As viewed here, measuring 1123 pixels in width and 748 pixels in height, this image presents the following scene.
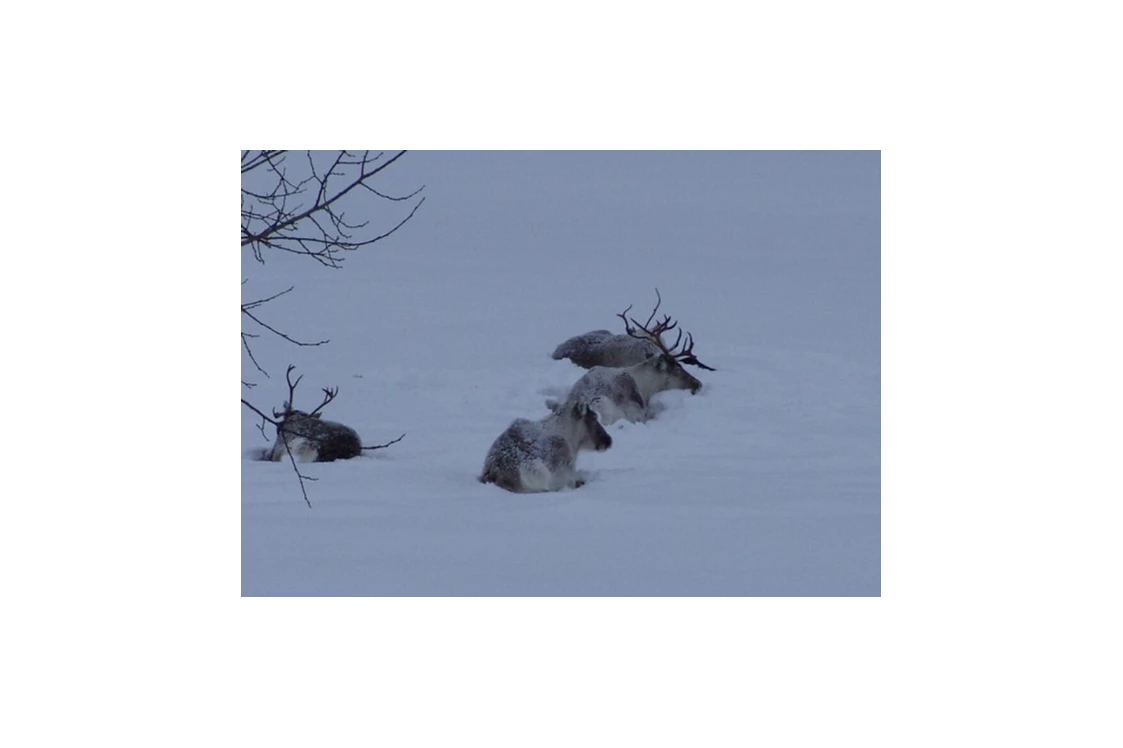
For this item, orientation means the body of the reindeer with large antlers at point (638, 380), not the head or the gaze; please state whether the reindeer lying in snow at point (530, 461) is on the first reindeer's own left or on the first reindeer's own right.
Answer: on the first reindeer's own right

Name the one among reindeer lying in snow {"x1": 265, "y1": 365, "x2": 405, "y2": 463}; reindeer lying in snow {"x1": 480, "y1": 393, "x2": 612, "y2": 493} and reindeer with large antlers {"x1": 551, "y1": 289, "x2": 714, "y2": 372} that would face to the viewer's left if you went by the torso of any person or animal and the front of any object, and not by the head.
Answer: reindeer lying in snow {"x1": 265, "y1": 365, "x2": 405, "y2": 463}

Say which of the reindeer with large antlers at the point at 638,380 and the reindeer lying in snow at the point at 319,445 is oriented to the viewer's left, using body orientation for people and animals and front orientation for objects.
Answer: the reindeer lying in snow

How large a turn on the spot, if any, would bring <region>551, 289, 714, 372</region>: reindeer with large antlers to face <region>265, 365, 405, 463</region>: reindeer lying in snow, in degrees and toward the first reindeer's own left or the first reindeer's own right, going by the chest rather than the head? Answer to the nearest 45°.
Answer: approximately 135° to the first reindeer's own right

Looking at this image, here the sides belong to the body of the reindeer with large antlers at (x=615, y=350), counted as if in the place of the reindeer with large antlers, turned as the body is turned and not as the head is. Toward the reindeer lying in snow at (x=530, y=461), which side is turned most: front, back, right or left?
right

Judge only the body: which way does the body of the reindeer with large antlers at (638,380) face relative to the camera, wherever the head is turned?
to the viewer's right

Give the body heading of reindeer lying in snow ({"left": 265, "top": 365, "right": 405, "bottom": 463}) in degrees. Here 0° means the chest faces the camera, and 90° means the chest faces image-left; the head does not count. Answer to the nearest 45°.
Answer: approximately 90°

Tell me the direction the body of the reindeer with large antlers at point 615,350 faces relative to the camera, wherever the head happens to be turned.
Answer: to the viewer's right

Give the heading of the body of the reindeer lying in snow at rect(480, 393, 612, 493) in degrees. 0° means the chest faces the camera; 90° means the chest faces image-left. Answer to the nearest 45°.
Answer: approximately 270°

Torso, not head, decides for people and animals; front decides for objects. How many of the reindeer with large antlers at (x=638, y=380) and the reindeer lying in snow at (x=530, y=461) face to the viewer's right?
2

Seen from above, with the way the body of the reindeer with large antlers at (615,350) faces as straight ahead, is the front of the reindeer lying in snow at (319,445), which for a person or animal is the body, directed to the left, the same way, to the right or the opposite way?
the opposite way
